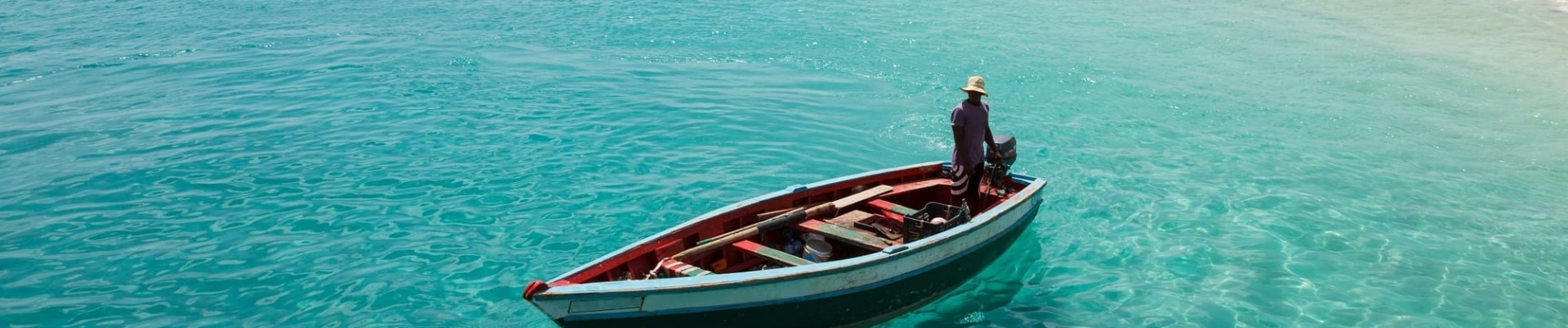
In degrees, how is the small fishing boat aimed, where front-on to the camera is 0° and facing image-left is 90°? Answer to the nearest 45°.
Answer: approximately 45°
